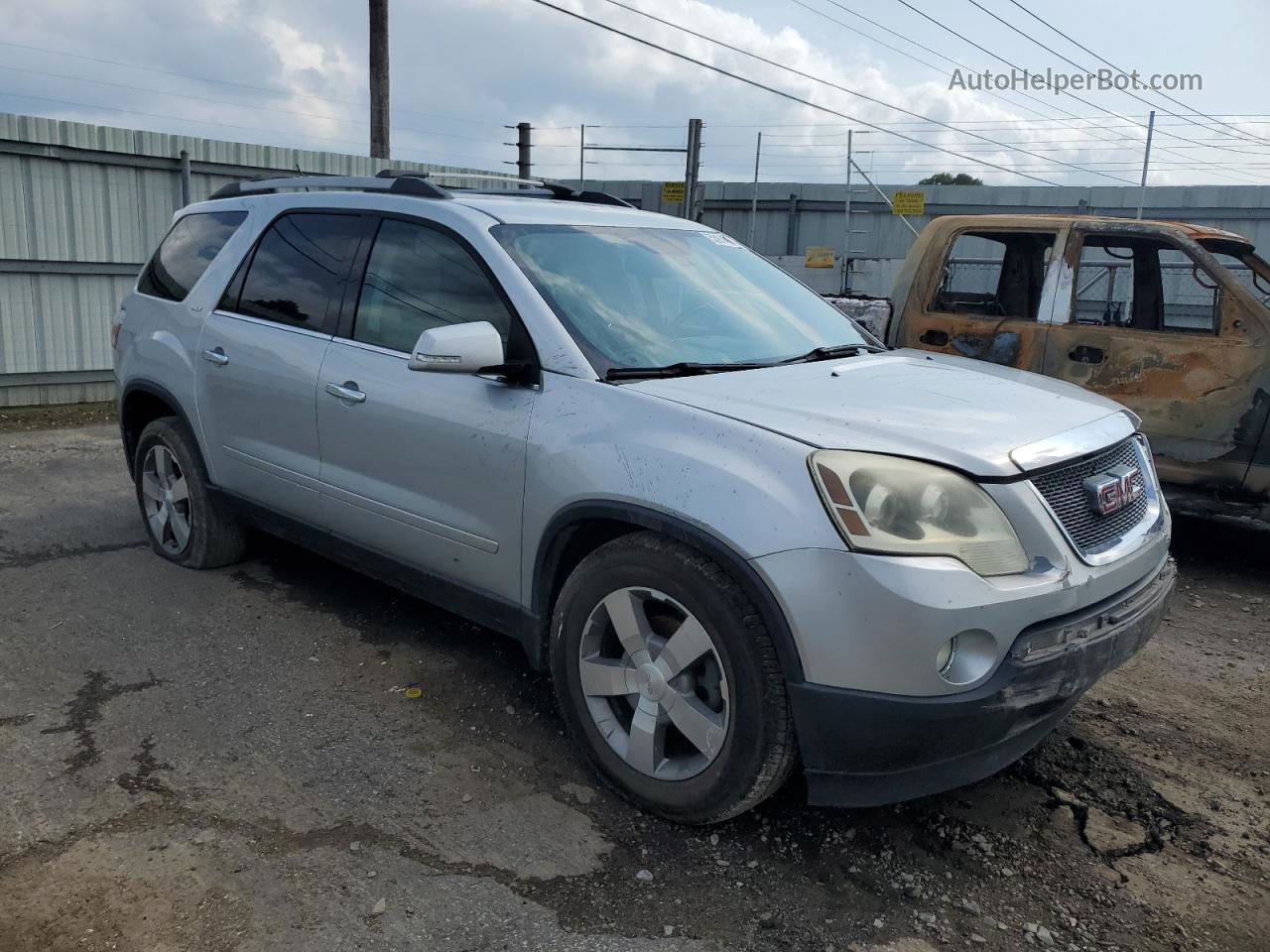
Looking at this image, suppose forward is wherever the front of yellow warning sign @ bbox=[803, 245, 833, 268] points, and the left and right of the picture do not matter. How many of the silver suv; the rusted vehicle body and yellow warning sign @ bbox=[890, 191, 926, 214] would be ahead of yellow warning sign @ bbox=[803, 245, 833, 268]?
2

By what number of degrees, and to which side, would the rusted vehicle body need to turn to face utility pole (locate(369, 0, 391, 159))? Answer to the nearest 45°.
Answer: approximately 180°

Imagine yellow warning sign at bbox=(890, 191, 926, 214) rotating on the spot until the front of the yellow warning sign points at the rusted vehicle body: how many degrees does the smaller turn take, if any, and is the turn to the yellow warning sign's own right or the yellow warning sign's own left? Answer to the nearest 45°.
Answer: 0° — it already faces it

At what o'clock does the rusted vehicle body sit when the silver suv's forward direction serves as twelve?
The rusted vehicle body is roughly at 9 o'clock from the silver suv.

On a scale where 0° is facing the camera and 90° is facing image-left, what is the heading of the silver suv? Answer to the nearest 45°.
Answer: approximately 315°

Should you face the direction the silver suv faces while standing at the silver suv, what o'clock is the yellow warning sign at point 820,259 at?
The yellow warning sign is roughly at 8 o'clock from the silver suv.

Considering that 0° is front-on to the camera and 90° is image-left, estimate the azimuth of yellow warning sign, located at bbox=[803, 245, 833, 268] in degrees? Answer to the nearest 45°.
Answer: approximately 0°

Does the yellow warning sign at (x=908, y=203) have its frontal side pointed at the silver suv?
yes

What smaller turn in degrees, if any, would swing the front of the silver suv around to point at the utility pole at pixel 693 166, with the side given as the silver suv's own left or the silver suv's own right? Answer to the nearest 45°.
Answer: approximately 135° to the silver suv's own left

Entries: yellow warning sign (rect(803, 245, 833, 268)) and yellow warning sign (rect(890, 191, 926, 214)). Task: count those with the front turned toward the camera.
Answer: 2

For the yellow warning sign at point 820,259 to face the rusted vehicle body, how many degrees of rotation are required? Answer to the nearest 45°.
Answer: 0° — it already faces it
